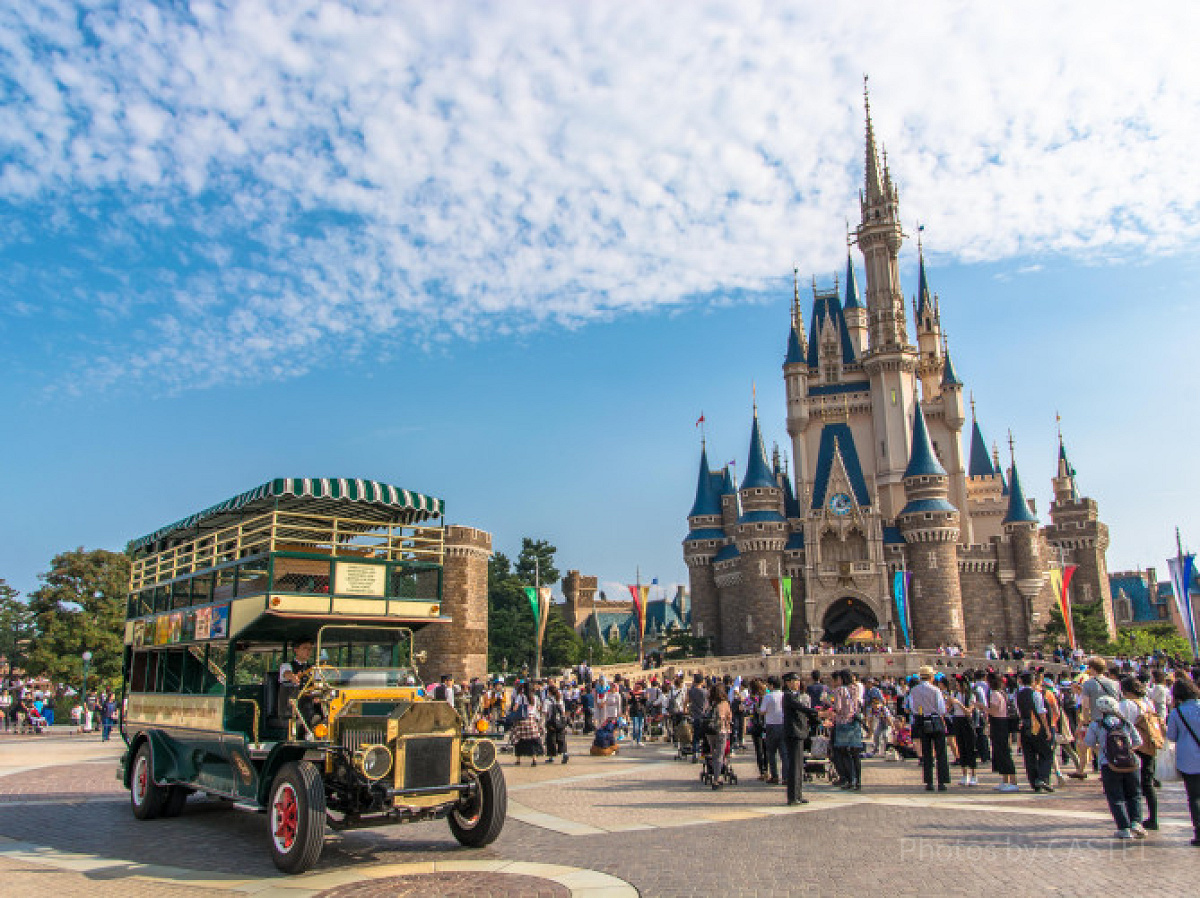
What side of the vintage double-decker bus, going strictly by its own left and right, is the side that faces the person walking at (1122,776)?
front

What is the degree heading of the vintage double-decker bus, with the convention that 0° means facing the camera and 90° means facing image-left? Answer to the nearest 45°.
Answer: approximately 315°

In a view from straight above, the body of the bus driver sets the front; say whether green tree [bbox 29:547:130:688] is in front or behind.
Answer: behind

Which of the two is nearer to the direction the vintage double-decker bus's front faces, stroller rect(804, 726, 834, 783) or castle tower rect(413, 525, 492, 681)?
the stroller

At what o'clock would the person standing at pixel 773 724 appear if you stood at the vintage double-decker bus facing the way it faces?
The person standing is roughly at 10 o'clock from the vintage double-decker bus.

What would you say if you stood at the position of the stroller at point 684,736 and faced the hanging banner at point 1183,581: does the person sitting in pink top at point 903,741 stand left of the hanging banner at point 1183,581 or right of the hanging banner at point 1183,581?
right

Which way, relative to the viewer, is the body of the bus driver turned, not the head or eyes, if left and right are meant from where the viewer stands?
facing the viewer and to the right of the viewer

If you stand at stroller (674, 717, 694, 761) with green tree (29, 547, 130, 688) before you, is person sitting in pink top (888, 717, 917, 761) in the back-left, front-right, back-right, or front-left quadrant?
back-right
